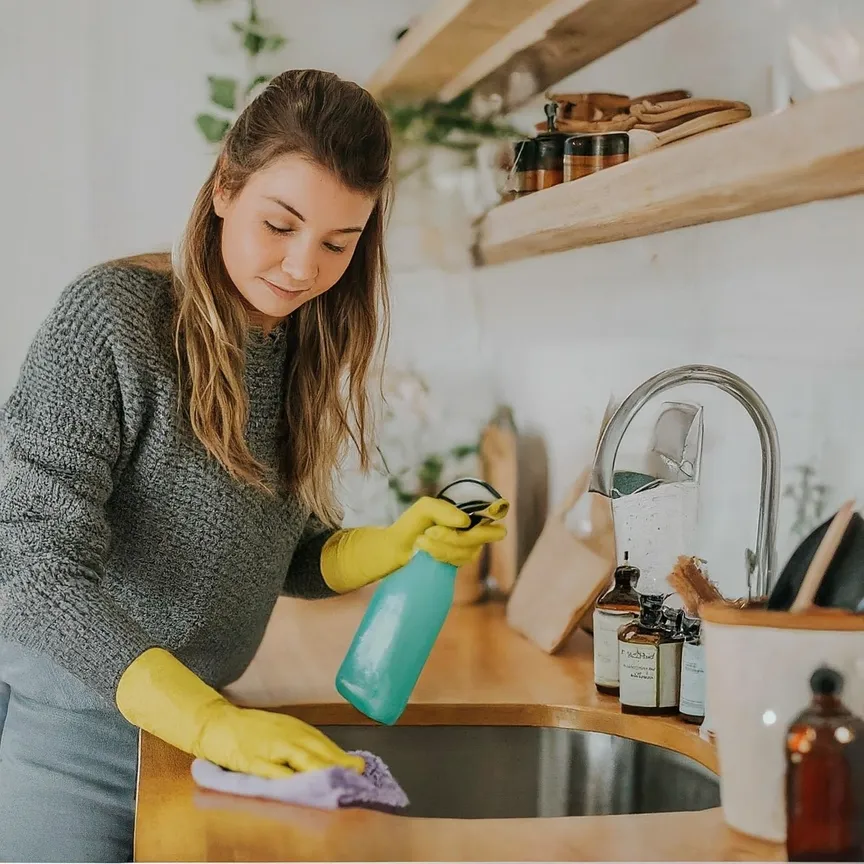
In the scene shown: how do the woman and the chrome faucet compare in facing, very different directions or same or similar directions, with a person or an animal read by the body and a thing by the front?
very different directions

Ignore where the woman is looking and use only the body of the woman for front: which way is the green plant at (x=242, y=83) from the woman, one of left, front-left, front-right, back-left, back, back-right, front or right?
back-left

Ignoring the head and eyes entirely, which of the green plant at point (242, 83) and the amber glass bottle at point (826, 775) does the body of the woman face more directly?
the amber glass bottle

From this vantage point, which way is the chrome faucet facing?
to the viewer's left

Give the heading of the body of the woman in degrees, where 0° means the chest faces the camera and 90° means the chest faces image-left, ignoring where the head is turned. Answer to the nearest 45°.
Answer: approximately 315°

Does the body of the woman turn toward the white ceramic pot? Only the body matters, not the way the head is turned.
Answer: yes

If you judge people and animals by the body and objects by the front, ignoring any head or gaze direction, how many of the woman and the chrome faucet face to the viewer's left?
1
